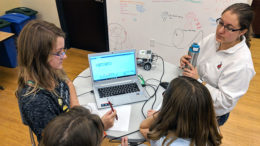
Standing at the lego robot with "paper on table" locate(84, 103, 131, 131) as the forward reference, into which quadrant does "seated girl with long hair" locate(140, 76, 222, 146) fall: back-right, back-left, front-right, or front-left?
front-left

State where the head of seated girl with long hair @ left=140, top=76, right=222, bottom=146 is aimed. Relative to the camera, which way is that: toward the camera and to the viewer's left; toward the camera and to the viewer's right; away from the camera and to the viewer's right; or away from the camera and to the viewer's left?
away from the camera and to the viewer's left

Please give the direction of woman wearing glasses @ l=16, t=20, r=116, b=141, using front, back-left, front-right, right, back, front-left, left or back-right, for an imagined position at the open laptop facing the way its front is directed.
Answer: front-right

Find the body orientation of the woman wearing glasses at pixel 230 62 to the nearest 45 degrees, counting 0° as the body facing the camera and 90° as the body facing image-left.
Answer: approximately 45°

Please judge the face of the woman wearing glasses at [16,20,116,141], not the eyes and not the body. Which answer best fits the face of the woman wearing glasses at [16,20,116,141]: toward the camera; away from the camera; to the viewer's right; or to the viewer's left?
to the viewer's right

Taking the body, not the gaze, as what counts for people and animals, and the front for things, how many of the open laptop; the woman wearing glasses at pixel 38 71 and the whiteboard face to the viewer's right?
1

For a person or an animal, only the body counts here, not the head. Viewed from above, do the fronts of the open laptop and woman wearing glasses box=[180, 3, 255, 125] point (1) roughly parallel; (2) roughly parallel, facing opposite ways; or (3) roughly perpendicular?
roughly perpendicular

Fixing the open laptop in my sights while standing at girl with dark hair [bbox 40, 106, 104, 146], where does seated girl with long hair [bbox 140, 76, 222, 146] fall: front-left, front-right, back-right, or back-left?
front-right

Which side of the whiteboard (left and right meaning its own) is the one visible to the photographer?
front

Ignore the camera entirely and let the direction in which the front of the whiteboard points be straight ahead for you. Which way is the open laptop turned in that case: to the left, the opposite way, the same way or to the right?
the same way

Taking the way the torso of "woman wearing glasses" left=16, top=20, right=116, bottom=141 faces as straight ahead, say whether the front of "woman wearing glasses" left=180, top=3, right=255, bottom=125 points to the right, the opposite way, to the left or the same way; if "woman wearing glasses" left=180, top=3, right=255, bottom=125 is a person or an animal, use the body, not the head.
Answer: the opposite way

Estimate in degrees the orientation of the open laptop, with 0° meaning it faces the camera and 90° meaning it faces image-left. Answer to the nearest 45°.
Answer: approximately 0°

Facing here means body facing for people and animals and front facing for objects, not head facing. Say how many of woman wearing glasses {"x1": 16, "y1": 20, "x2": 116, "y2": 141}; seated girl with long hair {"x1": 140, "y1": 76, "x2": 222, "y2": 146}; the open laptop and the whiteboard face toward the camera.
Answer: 2

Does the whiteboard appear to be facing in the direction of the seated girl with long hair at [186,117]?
yes

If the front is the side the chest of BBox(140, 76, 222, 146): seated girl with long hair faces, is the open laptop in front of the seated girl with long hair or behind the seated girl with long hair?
in front

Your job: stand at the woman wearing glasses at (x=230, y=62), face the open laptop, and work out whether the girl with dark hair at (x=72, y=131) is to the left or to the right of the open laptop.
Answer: left
